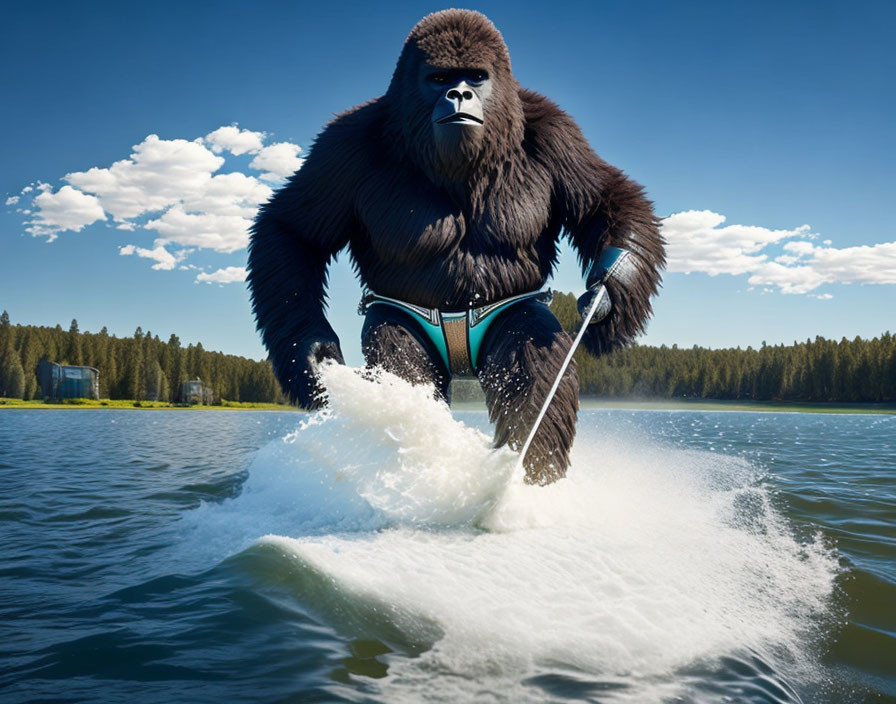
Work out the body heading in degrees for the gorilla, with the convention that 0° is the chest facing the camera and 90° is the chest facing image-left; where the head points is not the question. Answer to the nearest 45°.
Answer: approximately 0°
